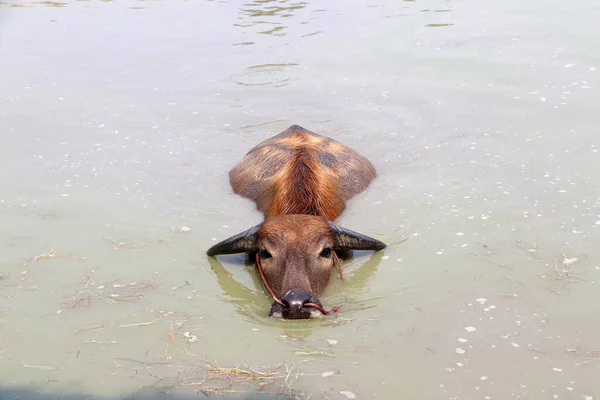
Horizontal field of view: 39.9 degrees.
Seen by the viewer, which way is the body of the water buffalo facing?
toward the camera
